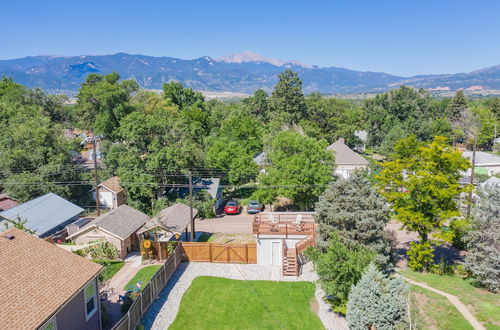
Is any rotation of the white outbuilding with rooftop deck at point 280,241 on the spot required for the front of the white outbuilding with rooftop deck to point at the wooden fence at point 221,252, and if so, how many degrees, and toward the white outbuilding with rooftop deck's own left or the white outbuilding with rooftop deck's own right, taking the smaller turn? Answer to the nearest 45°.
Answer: approximately 90° to the white outbuilding with rooftop deck's own right

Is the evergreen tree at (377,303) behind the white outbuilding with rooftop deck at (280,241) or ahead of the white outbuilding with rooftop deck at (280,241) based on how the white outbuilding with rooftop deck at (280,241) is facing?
ahead

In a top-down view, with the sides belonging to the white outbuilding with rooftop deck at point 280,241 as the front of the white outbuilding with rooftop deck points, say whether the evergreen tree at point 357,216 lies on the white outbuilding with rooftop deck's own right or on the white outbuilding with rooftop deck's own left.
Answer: on the white outbuilding with rooftop deck's own left

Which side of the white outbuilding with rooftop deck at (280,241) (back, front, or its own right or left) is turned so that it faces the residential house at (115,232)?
right

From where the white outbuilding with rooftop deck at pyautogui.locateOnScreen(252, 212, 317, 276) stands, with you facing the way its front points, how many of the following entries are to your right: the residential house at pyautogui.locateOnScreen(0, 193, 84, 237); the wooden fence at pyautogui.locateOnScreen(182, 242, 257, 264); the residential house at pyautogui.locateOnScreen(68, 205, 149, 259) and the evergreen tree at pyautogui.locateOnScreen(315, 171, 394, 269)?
3

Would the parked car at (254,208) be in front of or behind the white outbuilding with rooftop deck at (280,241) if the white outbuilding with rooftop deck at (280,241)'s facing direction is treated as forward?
behind

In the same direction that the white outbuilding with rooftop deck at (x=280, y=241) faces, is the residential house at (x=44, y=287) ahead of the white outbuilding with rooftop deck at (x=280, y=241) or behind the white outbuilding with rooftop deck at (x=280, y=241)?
ahead

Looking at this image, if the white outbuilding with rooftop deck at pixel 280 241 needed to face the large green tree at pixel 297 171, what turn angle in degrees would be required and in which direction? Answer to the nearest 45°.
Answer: approximately 180°

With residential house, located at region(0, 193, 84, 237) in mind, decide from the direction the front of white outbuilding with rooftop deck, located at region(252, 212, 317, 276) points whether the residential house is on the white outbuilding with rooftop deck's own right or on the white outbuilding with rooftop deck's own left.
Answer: on the white outbuilding with rooftop deck's own right

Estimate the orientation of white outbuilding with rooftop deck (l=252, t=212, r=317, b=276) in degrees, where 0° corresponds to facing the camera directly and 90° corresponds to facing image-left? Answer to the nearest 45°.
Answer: approximately 0°

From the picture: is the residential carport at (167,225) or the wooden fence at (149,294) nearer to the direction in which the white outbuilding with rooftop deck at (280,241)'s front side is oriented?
the wooden fence

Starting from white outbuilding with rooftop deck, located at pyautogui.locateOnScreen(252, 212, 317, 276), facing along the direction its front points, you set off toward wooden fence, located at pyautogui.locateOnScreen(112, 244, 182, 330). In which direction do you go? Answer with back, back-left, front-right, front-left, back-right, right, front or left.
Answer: front-right
